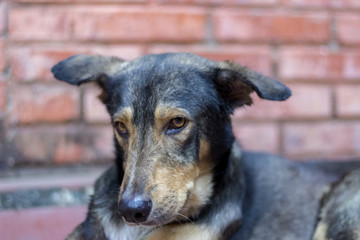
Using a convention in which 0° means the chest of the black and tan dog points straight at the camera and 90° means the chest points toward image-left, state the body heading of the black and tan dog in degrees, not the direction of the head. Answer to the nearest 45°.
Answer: approximately 45°
